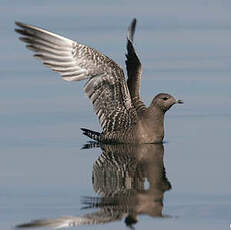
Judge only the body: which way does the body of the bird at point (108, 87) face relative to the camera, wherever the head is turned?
to the viewer's right
